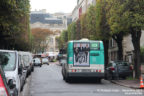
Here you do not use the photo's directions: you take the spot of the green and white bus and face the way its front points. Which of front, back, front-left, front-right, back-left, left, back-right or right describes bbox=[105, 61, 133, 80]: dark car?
front-right

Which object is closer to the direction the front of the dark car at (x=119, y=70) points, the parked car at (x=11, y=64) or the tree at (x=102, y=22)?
the tree

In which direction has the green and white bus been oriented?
away from the camera

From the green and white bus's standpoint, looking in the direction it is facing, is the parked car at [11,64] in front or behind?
behind

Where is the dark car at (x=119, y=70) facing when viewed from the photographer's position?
facing away from the viewer and to the left of the viewer

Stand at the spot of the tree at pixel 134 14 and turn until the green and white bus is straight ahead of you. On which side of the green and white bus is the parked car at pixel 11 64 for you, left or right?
left

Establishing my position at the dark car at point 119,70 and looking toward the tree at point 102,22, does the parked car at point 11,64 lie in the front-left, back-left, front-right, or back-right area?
back-left
